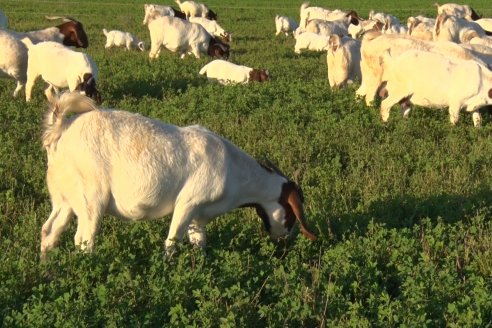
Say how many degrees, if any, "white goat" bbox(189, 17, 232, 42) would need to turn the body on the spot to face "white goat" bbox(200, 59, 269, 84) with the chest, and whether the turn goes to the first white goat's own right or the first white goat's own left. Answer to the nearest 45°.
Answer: approximately 90° to the first white goat's own right

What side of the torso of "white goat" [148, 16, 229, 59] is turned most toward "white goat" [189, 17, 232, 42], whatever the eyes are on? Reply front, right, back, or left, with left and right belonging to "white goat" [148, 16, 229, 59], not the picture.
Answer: left

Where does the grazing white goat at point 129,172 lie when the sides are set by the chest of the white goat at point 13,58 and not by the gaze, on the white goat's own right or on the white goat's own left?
on the white goat's own left

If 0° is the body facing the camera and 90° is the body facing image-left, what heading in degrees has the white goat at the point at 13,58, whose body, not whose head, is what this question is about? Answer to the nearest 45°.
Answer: approximately 90°

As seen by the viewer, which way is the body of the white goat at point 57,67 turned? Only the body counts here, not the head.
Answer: to the viewer's right

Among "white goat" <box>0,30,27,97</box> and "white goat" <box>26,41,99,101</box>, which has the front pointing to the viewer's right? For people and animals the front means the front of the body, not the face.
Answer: "white goat" <box>26,41,99,101</box>
